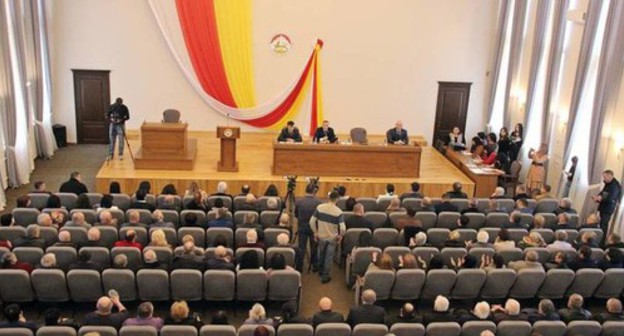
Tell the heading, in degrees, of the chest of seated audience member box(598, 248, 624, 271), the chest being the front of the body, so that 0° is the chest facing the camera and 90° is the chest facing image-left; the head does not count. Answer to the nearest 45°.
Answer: approximately 135°

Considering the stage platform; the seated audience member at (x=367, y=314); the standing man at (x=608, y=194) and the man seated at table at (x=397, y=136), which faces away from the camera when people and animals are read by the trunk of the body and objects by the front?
the seated audience member

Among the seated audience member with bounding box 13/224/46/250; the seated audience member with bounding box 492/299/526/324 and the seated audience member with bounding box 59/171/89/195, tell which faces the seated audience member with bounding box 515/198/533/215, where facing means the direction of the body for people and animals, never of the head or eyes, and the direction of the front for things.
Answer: the seated audience member with bounding box 492/299/526/324

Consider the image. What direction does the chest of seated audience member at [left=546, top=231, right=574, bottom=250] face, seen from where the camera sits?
away from the camera

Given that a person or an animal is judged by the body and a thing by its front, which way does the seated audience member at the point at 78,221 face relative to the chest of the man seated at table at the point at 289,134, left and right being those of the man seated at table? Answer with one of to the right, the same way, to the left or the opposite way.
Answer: the opposite way

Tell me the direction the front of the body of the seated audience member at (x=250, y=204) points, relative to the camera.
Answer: away from the camera

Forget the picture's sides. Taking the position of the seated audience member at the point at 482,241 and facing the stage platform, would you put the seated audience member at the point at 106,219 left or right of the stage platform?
left

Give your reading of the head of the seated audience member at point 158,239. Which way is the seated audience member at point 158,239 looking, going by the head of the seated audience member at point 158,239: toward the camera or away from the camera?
away from the camera

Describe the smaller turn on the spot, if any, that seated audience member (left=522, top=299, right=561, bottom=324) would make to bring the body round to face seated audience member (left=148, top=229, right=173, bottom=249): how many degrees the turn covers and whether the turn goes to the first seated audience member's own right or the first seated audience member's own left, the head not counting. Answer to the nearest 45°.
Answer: approximately 90° to the first seated audience member's own left

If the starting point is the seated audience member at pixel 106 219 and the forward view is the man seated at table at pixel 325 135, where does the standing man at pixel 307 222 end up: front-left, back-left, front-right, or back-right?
front-right

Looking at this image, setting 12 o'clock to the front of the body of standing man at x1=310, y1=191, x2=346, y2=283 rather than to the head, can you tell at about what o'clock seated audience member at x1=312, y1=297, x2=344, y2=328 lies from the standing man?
The seated audience member is roughly at 6 o'clock from the standing man.

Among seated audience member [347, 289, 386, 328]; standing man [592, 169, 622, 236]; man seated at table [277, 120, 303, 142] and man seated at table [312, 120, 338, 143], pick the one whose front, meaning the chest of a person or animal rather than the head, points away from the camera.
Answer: the seated audience member

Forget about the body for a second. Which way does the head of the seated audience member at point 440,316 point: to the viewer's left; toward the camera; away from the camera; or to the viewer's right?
away from the camera

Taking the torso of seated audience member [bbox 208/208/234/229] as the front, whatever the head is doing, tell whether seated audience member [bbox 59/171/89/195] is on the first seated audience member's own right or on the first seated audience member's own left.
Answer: on the first seated audience member's own left

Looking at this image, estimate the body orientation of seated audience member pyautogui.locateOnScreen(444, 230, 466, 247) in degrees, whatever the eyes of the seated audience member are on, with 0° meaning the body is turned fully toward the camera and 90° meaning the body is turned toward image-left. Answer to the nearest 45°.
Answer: approximately 180°

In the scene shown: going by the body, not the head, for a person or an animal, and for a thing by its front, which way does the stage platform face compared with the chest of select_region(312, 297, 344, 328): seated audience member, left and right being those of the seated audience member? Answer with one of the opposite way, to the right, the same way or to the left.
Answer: the opposite way

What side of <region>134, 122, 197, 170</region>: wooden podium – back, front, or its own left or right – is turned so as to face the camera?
front

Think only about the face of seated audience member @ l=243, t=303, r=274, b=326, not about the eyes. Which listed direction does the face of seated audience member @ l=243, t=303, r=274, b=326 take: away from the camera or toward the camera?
away from the camera

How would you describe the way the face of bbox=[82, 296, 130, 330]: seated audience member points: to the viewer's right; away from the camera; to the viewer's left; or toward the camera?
away from the camera
